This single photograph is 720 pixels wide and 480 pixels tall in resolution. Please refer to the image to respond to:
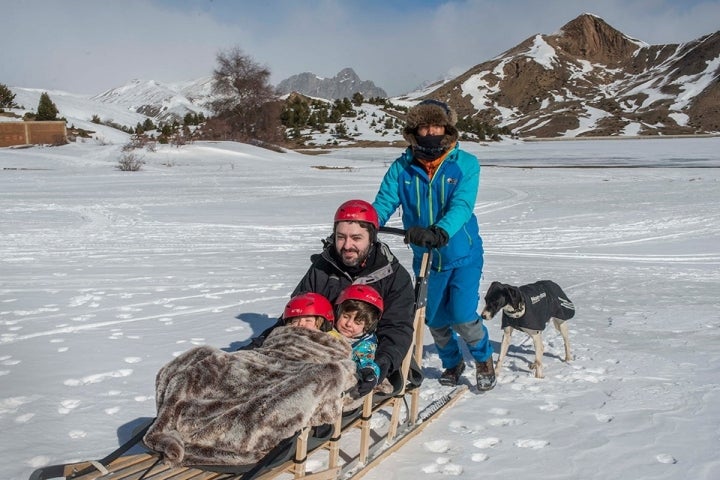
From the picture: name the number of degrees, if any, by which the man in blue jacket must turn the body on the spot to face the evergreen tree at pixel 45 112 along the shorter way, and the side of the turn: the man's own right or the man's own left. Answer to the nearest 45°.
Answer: approximately 135° to the man's own right

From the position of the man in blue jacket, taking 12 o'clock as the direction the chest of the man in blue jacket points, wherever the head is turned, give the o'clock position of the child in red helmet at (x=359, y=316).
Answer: The child in red helmet is roughly at 1 o'clock from the man in blue jacket.

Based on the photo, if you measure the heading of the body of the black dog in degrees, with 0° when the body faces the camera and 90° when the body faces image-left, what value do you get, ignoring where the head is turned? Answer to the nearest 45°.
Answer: approximately 45°

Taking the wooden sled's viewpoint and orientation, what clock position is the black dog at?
The black dog is roughly at 6 o'clock from the wooden sled.

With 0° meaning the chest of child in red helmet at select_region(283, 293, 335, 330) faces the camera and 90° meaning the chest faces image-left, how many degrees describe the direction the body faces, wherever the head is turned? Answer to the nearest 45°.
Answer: approximately 45°

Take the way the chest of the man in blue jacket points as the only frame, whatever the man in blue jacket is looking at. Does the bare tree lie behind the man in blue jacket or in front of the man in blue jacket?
behind

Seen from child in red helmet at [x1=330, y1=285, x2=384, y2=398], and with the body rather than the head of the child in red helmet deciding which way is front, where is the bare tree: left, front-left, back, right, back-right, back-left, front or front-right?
back-right

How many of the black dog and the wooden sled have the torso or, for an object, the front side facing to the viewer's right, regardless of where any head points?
0

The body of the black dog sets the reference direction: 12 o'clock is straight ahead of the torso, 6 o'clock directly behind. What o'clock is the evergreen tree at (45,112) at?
The evergreen tree is roughly at 3 o'clock from the black dog.

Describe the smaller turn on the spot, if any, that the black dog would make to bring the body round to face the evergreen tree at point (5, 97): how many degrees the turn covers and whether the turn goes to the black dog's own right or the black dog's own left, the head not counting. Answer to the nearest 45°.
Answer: approximately 90° to the black dog's own right

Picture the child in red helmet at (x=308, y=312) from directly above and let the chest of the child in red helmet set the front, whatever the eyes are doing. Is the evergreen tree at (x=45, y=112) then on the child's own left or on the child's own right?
on the child's own right

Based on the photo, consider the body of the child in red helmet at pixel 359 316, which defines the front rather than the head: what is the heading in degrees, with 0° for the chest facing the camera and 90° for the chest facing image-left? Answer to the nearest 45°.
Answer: approximately 45°

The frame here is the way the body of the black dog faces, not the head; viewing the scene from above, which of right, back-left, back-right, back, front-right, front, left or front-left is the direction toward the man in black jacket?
front

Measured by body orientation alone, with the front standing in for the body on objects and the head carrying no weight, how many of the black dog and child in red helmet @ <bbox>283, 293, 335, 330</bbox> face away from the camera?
0

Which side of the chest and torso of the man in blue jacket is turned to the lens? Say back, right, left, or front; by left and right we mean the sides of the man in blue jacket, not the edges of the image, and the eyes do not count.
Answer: front
